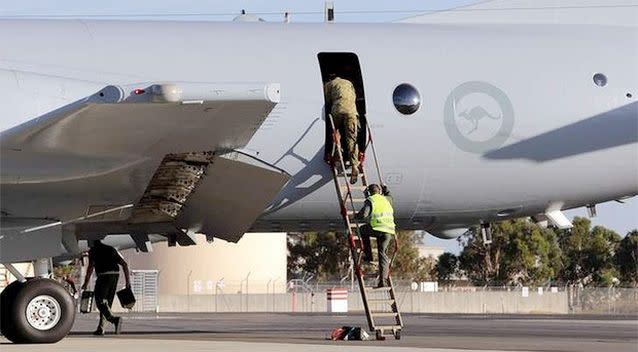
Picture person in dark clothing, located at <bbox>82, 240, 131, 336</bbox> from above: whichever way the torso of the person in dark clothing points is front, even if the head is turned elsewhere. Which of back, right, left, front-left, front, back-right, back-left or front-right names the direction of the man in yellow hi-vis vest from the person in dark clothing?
back

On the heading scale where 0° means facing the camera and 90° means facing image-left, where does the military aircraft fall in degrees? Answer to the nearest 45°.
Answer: approximately 90°

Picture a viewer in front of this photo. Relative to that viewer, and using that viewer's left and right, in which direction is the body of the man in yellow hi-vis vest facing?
facing away from the viewer and to the left of the viewer

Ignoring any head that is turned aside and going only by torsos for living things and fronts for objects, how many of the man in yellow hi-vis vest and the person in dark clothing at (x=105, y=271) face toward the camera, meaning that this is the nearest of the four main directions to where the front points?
0
